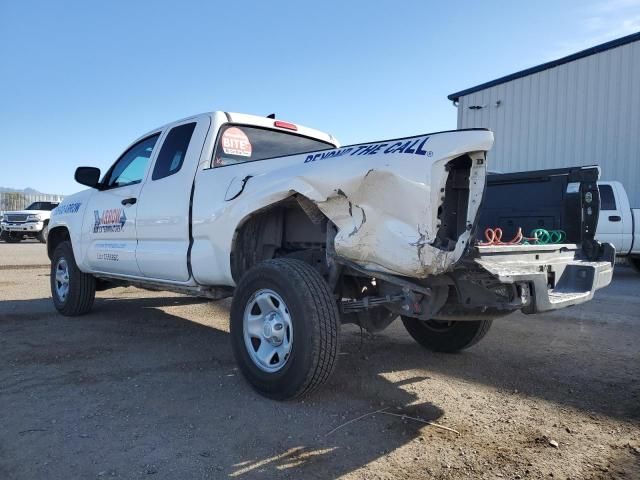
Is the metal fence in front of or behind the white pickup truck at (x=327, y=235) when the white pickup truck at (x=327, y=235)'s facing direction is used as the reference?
in front

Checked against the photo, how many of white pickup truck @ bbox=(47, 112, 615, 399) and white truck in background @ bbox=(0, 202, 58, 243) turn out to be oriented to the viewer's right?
0

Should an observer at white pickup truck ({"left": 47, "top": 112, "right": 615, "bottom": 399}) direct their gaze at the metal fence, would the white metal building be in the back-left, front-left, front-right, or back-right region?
front-right

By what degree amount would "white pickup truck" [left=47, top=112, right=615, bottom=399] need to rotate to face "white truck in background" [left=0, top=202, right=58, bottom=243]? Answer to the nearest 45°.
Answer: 0° — it already faces it

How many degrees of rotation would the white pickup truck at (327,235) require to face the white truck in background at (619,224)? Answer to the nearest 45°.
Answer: approximately 90° to its right

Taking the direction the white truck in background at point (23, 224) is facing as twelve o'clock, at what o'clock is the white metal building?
The white metal building is roughly at 9 o'clock from the white truck in background.

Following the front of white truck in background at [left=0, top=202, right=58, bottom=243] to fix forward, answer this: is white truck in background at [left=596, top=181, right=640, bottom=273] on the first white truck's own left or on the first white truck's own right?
on the first white truck's own left

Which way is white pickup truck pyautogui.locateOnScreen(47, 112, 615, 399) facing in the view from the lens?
facing away from the viewer and to the left of the viewer

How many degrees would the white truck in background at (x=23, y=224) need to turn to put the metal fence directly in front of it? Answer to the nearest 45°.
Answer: approximately 135° to its right

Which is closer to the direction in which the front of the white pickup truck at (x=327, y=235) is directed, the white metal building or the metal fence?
the metal fence

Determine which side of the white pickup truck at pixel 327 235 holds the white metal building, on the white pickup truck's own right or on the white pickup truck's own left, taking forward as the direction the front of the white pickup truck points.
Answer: on the white pickup truck's own right

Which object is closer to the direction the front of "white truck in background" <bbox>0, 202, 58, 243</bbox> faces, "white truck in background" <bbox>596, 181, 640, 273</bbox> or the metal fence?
the white truck in background

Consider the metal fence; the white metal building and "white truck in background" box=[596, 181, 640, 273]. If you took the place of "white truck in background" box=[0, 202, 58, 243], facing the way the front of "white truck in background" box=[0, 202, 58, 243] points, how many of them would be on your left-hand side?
2
